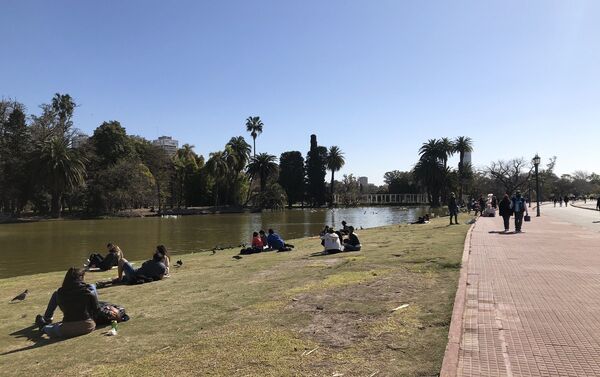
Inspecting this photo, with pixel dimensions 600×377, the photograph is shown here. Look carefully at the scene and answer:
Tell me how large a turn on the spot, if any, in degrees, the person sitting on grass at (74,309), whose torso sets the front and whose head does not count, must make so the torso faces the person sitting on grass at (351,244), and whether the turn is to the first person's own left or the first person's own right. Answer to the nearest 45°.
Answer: approximately 90° to the first person's own right

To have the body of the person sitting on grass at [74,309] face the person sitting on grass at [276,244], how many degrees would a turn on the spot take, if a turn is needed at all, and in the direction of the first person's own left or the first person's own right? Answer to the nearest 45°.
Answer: approximately 90° to the first person's own right

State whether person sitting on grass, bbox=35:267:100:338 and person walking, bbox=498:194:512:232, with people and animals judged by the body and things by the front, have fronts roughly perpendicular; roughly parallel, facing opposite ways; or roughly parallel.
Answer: roughly perpendicular

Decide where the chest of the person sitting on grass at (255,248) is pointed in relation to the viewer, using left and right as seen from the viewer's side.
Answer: facing to the left of the viewer

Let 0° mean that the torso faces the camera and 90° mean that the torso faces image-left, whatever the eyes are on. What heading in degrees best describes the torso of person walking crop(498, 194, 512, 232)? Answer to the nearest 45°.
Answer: approximately 0°

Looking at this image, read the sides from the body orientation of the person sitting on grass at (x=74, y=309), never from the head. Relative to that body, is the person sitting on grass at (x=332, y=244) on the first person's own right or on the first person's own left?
on the first person's own right

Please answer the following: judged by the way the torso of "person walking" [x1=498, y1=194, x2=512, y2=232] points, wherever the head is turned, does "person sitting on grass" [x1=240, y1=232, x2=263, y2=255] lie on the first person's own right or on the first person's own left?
on the first person's own right

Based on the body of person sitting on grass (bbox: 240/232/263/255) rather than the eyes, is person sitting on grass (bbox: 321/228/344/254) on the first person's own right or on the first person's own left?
on the first person's own right

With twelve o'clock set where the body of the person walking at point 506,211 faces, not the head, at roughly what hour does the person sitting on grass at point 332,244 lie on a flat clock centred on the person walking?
The person sitting on grass is roughly at 1 o'clock from the person walking.

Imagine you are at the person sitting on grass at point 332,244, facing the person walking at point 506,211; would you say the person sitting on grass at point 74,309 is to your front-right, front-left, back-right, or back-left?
back-right

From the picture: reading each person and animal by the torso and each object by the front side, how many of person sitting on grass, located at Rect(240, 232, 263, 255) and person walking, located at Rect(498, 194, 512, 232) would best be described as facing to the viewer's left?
1

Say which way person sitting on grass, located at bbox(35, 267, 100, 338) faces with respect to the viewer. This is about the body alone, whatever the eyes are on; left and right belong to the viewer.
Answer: facing away from the viewer and to the left of the viewer
